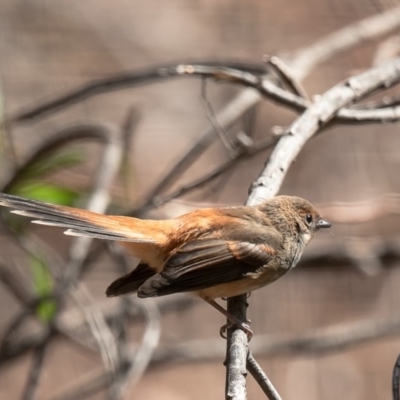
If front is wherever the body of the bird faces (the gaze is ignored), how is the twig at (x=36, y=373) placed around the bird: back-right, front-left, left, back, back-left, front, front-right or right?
back-left

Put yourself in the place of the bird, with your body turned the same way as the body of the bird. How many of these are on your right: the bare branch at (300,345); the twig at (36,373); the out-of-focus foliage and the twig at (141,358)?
0

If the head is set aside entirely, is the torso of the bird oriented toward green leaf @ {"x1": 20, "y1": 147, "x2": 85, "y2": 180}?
no

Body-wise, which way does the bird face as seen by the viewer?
to the viewer's right

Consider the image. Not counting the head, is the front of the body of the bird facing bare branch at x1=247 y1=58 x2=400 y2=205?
yes

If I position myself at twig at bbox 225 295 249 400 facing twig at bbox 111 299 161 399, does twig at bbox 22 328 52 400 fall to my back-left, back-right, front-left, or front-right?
front-left

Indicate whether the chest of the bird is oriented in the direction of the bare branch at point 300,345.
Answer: no

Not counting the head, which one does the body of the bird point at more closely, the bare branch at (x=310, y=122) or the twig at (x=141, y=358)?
the bare branch
